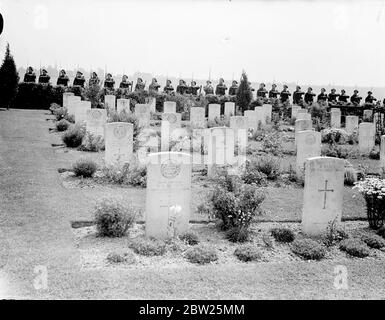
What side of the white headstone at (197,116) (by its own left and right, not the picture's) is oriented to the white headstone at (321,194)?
front

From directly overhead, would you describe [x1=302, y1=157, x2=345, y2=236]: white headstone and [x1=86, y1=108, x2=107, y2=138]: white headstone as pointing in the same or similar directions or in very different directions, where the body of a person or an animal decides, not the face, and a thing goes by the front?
same or similar directions

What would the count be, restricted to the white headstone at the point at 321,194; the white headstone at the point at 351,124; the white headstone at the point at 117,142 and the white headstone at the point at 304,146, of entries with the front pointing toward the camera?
4

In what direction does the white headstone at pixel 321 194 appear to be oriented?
toward the camera

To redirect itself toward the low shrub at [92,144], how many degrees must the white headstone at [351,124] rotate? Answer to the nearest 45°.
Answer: approximately 45° to its right

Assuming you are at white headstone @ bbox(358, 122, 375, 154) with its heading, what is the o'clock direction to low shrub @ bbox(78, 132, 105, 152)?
The low shrub is roughly at 2 o'clock from the white headstone.

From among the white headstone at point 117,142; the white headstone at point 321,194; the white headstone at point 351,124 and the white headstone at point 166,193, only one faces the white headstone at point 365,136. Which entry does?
the white headstone at point 351,124

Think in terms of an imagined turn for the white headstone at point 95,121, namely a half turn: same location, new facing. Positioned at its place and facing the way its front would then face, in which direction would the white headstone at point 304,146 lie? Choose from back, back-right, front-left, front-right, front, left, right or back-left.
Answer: back-right

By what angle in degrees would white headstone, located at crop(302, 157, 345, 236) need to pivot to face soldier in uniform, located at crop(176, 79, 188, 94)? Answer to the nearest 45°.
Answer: approximately 135° to its right

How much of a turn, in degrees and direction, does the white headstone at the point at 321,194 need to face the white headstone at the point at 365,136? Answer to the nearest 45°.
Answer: approximately 180°

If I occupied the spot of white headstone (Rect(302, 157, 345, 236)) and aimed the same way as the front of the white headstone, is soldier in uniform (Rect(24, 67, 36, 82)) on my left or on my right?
on my right

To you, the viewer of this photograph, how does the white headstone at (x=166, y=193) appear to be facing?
facing the viewer

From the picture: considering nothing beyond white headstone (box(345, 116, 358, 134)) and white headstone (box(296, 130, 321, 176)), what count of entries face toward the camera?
2

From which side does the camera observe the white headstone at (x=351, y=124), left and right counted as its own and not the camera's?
front

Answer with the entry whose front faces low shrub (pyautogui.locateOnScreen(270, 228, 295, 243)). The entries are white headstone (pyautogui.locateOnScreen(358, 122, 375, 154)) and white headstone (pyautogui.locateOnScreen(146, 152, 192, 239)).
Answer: white headstone (pyautogui.locateOnScreen(358, 122, 375, 154))

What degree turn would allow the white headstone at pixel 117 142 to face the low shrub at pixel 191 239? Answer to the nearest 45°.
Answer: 0° — it already faces it

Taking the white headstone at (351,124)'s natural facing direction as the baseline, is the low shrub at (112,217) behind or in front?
in front

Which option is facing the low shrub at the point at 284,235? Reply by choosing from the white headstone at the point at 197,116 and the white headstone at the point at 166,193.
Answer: the white headstone at the point at 197,116

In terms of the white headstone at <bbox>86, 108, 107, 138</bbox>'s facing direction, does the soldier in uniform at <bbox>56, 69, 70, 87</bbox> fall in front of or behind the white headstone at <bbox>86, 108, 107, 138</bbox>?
behind

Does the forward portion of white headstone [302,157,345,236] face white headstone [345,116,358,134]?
no

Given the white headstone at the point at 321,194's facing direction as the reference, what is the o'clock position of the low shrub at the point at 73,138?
The low shrub is roughly at 4 o'clock from the white headstone.

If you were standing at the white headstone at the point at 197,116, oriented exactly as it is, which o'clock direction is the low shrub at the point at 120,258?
The low shrub is roughly at 12 o'clock from the white headstone.
